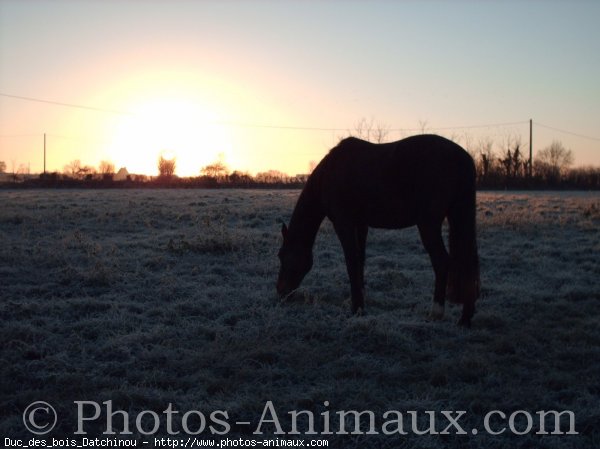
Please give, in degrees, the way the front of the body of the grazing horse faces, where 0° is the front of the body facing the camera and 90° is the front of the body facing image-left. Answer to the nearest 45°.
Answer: approximately 90°
